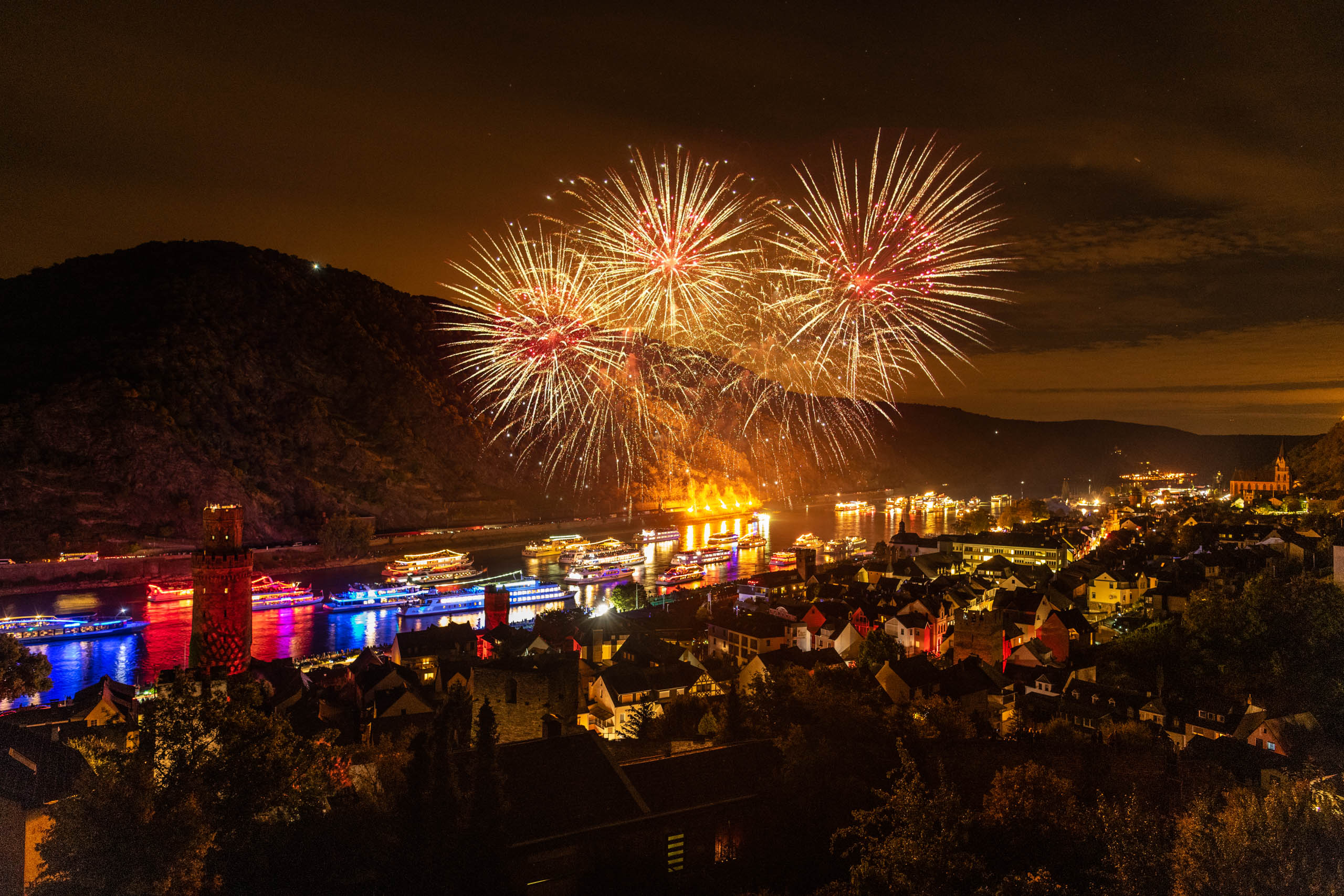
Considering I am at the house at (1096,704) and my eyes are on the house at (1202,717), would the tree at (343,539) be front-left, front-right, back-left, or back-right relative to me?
back-left
